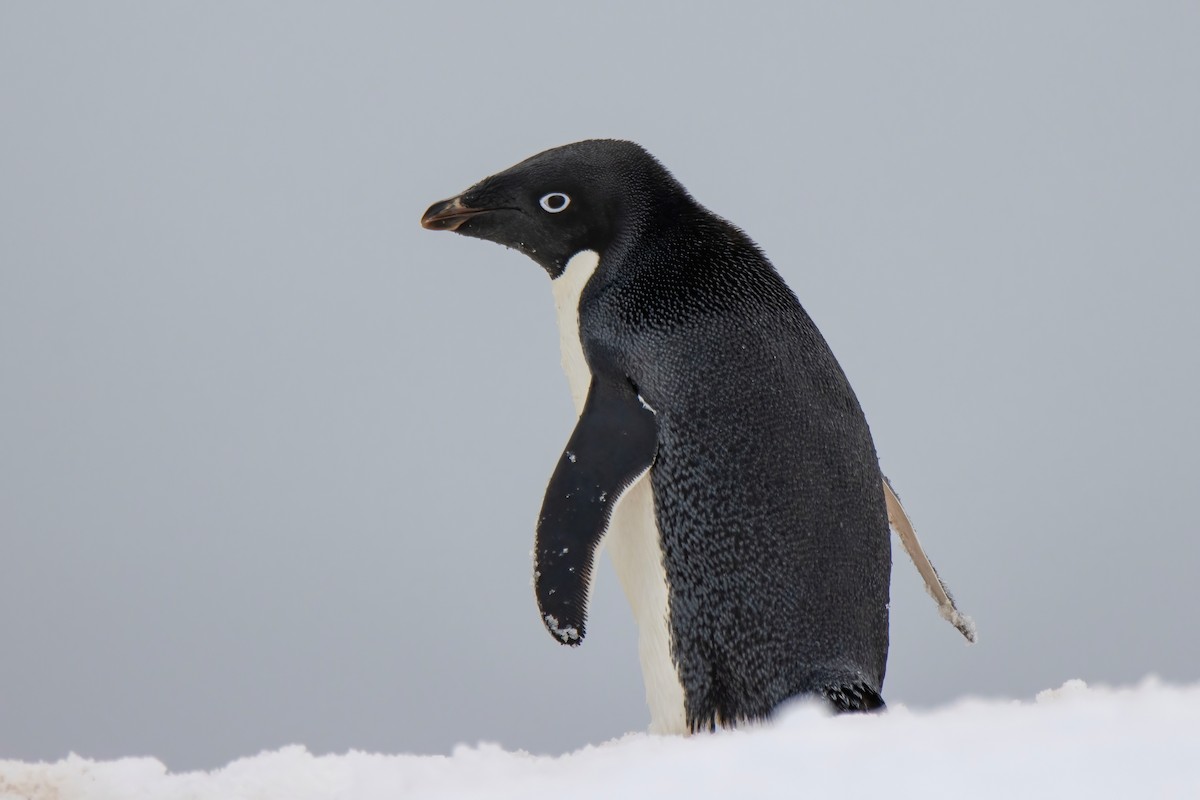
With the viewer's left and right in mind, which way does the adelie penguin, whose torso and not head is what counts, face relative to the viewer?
facing away from the viewer and to the left of the viewer
